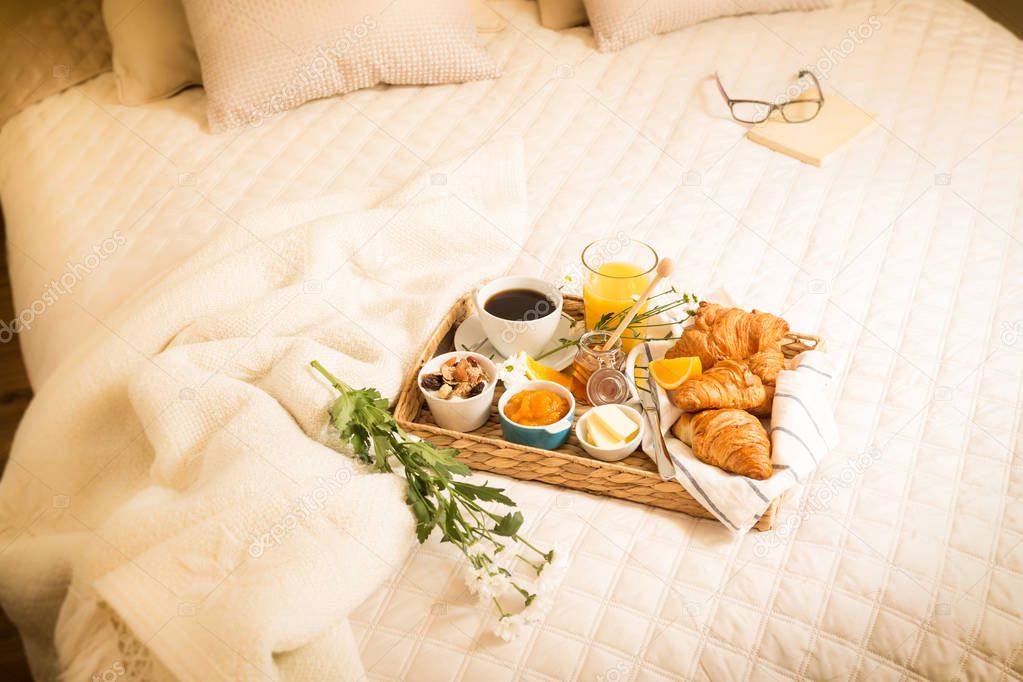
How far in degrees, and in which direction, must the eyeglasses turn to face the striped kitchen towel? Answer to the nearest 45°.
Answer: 0° — it already faces it

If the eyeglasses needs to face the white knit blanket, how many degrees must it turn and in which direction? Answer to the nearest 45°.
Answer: approximately 45° to its right

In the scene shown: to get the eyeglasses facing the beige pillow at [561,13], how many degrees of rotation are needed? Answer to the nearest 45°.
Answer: approximately 135° to its right

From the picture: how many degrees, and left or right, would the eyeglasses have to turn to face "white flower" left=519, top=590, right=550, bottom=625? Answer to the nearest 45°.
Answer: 0° — it already faces it

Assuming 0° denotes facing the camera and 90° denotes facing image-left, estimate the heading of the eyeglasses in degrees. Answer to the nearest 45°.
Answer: approximately 0°

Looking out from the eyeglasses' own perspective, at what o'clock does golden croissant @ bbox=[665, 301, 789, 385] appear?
The golden croissant is roughly at 12 o'clock from the eyeglasses.

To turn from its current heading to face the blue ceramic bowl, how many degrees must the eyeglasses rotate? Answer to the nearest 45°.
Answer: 0° — it already faces it

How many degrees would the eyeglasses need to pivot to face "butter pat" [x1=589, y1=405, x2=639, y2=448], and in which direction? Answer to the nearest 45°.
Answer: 0° — it already faces it

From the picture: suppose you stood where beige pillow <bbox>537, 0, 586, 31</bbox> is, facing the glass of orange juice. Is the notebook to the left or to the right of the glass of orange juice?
left
